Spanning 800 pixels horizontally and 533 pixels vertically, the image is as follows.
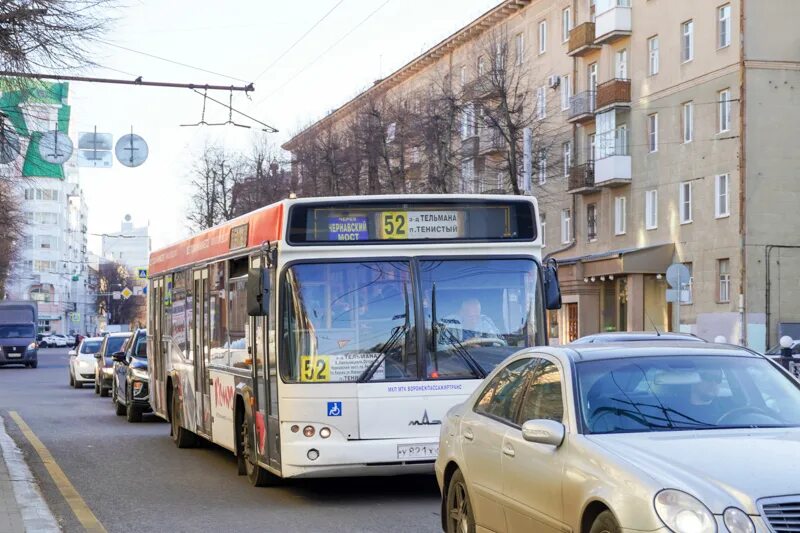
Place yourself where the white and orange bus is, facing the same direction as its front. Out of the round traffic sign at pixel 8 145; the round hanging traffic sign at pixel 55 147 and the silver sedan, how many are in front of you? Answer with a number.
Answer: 1

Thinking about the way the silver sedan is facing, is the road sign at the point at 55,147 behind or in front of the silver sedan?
behind

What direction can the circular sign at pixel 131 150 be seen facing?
away from the camera

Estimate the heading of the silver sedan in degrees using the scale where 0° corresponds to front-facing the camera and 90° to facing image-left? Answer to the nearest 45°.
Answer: approximately 315°

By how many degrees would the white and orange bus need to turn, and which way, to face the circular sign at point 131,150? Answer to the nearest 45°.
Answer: approximately 180°

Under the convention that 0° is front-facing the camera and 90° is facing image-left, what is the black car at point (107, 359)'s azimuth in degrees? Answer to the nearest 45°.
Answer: approximately 0°

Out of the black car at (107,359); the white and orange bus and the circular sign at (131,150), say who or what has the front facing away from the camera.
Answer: the circular sign
